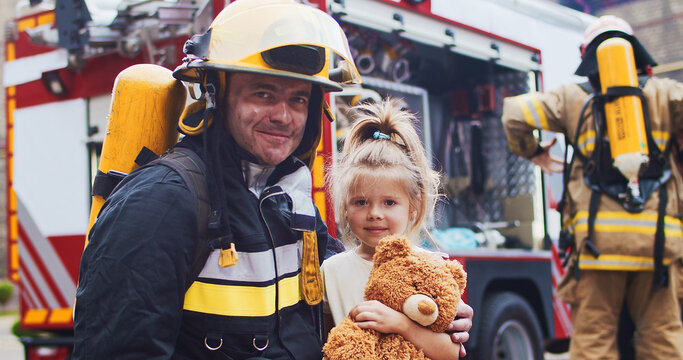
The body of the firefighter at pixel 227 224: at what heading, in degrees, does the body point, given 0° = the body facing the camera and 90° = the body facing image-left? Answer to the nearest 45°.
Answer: approximately 315°

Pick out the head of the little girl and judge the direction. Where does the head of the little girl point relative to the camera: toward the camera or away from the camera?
toward the camera

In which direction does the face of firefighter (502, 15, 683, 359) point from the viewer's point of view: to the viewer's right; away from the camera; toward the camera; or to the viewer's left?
away from the camera

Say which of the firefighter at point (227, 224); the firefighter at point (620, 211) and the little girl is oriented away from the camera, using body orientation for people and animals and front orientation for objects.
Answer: the firefighter at point (620, 211)

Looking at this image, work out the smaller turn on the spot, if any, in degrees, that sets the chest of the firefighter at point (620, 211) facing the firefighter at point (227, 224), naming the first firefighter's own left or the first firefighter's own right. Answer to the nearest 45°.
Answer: approximately 135° to the first firefighter's own left

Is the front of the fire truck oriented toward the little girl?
no

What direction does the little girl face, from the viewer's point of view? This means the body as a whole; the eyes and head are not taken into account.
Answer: toward the camera

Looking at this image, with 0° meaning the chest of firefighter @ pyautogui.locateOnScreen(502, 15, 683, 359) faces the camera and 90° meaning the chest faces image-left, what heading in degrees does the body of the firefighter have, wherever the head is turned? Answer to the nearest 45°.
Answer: approximately 180°

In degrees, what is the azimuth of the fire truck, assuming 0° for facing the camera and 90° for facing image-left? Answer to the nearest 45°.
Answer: approximately 225°

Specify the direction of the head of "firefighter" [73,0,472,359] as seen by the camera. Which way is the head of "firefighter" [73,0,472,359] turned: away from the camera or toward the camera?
toward the camera

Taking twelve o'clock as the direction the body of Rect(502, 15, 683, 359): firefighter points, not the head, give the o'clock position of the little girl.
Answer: The little girl is roughly at 7 o'clock from the firefighter.

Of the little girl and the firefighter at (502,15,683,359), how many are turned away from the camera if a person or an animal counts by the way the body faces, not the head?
1
